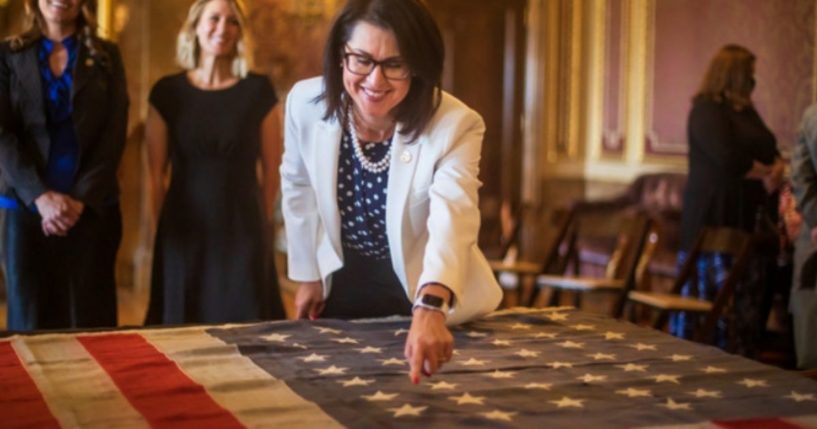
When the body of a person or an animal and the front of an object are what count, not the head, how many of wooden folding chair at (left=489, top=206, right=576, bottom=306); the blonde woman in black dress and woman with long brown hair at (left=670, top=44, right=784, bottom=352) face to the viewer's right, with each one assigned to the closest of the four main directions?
1

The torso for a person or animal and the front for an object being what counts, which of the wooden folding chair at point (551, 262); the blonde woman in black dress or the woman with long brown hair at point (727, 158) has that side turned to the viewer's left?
the wooden folding chair

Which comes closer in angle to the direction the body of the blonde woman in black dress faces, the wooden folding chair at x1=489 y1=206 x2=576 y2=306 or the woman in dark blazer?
the woman in dark blazer

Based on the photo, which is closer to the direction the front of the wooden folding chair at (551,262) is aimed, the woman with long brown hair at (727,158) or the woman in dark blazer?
the woman in dark blazer

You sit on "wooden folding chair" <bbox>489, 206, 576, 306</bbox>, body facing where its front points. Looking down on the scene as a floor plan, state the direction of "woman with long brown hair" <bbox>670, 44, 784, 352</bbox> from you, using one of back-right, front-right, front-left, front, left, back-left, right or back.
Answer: back-left

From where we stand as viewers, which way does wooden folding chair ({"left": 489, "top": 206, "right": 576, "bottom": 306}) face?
facing to the left of the viewer

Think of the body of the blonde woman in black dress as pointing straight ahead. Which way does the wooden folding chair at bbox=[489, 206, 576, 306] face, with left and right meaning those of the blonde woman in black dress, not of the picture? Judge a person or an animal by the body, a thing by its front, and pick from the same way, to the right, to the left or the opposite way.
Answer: to the right

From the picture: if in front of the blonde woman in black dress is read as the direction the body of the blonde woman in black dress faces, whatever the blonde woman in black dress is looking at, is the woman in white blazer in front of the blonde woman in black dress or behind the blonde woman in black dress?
in front

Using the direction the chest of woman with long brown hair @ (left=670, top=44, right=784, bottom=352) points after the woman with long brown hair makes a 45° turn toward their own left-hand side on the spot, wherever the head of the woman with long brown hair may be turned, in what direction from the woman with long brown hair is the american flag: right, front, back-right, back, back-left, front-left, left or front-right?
back-right

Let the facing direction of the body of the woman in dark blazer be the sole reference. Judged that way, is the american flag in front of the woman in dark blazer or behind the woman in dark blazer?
in front

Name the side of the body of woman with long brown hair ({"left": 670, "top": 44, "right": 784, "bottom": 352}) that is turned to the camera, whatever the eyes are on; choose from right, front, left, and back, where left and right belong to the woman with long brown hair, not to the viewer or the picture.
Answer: right

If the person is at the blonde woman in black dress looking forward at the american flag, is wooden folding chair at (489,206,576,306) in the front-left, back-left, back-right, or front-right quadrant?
back-left
